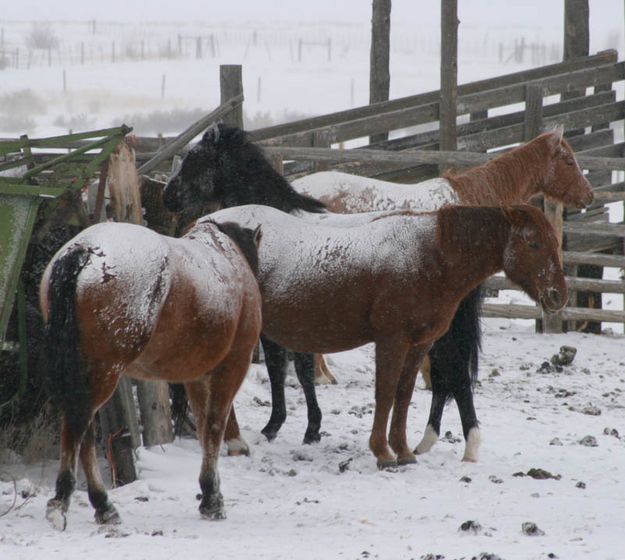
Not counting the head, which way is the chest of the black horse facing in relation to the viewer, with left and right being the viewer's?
facing to the left of the viewer

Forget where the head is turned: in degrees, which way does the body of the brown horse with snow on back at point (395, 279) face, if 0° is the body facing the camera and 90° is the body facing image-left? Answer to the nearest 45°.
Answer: approximately 270°

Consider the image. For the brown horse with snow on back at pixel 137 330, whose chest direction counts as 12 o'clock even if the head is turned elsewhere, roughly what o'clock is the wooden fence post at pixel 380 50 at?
The wooden fence post is roughly at 11 o'clock from the brown horse with snow on back.

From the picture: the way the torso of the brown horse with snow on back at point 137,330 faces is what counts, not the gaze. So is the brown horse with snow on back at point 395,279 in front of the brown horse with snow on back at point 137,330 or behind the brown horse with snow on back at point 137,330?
in front

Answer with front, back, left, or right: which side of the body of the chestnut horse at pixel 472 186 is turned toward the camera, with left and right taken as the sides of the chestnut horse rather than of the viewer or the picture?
right

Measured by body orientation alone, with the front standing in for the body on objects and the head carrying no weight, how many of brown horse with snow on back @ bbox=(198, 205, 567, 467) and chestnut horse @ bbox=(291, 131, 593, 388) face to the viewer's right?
2

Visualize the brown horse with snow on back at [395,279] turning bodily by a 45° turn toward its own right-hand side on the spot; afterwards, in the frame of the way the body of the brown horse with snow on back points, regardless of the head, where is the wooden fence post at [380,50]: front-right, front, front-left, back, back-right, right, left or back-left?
back-left

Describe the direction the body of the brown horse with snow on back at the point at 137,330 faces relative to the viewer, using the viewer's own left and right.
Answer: facing away from the viewer and to the right of the viewer

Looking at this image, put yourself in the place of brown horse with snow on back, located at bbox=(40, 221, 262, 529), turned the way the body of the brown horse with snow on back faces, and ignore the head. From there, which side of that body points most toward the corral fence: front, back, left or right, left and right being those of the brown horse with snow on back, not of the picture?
front

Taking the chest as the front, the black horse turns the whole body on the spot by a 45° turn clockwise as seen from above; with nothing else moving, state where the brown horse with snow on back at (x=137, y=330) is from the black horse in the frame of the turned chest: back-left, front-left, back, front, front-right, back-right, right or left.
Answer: back-left

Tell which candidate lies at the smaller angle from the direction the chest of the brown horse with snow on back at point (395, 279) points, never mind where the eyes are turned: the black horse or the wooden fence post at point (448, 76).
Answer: the wooden fence post

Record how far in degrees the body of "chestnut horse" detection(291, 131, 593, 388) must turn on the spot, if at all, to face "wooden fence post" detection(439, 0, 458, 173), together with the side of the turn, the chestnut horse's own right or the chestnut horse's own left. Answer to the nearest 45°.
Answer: approximately 90° to the chestnut horse's own left

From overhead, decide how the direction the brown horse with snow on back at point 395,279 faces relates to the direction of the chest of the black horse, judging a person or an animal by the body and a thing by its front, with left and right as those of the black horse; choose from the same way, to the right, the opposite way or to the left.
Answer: the opposite way

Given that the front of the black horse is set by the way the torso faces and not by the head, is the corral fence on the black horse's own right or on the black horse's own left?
on the black horse's own right

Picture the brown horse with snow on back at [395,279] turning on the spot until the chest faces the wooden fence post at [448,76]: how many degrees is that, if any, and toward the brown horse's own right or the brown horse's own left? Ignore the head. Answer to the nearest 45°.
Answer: approximately 90° to the brown horse's own left

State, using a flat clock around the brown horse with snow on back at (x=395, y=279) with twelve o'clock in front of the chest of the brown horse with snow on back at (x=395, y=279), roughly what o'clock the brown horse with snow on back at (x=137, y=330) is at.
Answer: the brown horse with snow on back at (x=137, y=330) is roughly at 4 o'clock from the brown horse with snow on back at (x=395, y=279).
